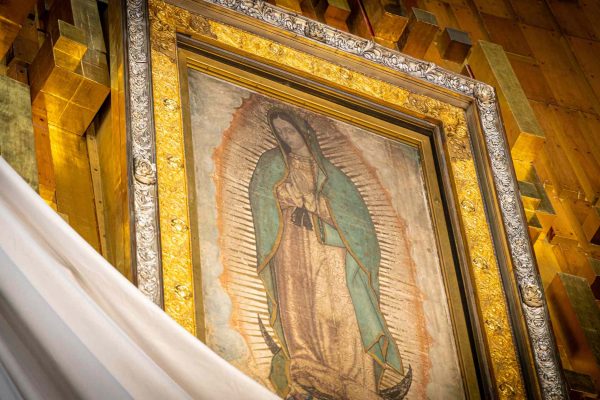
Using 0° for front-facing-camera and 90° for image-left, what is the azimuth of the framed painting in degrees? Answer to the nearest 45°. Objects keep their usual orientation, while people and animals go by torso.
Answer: approximately 315°
